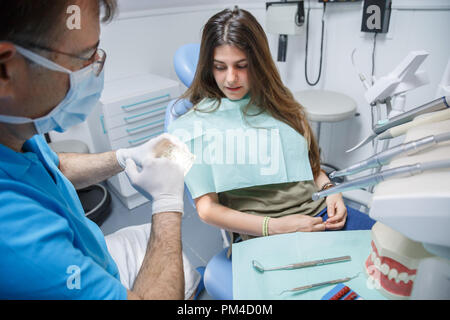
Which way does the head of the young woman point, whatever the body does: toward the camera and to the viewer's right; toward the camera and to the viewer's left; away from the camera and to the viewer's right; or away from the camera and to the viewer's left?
toward the camera and to the viewer's left

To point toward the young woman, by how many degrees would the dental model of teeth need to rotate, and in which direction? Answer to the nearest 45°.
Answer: approximately 90° to its right

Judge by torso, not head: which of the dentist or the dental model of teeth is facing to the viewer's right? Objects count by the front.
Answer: the dentist

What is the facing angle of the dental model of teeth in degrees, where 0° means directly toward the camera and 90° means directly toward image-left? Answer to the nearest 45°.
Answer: approximately 45°

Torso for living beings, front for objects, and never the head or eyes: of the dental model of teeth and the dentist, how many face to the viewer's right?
1

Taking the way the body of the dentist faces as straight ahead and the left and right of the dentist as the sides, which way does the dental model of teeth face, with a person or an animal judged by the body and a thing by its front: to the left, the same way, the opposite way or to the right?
the opposite way

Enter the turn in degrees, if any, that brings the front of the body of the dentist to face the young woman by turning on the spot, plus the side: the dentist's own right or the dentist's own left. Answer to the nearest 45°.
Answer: approximately 45° to the dentist's own left

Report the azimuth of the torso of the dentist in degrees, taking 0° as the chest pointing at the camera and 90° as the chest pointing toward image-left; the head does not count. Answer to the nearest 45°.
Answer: approximately 270°

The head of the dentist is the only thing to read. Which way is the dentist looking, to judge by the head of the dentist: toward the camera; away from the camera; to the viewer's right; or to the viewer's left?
to the viewer's right
